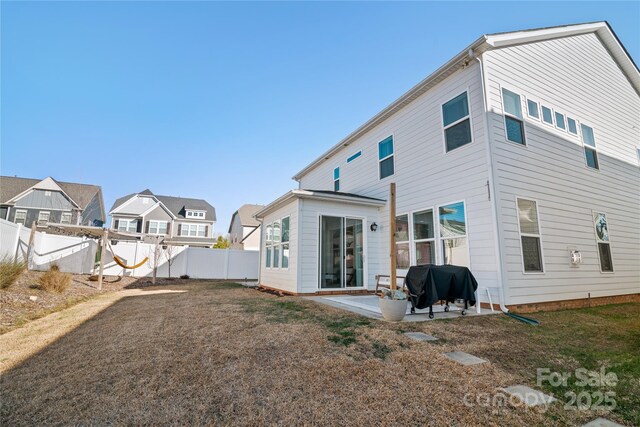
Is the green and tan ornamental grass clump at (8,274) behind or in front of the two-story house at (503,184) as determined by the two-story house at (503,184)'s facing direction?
behind

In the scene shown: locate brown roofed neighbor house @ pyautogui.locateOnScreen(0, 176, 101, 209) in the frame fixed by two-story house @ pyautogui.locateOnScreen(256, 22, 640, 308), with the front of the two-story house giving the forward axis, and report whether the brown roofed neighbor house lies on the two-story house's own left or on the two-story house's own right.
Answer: on the two-story house's own left

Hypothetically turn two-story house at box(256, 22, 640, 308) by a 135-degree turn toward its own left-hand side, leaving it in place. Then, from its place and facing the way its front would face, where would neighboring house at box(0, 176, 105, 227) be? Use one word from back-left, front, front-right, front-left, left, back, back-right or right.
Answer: front

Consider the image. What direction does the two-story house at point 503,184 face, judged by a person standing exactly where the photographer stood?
facing away from the viewer and to the right of the viewer
